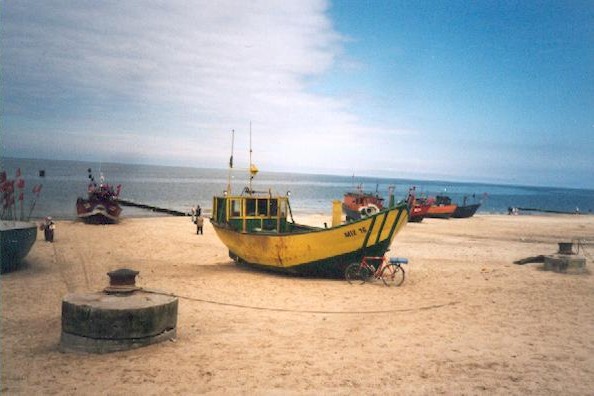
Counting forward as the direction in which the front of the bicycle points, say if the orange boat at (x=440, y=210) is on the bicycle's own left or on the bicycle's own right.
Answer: on the bicycle's own right

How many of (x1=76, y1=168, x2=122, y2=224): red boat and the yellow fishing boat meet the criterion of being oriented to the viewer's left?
0

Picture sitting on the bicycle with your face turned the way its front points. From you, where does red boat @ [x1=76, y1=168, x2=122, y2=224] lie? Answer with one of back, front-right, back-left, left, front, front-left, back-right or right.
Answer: front-right

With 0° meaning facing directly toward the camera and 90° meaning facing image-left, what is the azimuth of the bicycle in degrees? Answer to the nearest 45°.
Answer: approximately 90°

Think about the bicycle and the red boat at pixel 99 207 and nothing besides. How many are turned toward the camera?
1

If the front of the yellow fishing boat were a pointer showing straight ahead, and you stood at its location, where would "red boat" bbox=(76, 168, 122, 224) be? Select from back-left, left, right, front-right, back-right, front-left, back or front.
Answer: back

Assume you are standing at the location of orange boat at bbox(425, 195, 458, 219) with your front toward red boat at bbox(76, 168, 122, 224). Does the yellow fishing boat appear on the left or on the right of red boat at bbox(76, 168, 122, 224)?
left
